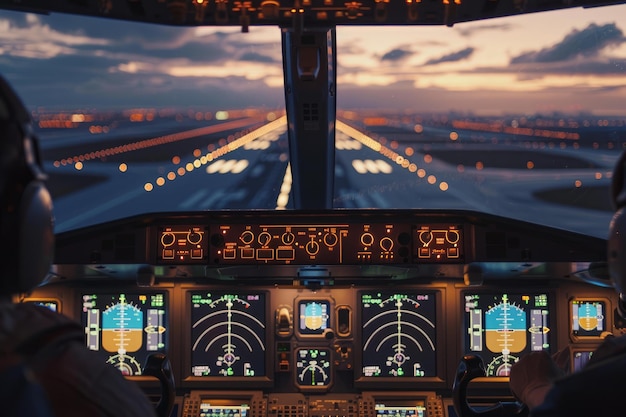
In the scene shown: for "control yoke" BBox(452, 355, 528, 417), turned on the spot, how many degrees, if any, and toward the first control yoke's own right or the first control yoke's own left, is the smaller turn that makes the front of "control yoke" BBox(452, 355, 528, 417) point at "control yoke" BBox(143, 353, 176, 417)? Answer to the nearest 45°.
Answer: approximately 90° to the first control yoke's own right

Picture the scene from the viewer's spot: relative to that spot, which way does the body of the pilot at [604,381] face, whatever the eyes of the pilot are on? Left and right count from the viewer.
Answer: facing away from the viewer

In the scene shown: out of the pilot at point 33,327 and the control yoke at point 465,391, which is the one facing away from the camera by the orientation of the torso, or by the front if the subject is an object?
the pilot

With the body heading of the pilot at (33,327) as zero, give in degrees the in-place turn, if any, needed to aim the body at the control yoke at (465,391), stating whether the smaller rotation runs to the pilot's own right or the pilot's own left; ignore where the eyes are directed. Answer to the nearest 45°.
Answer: approximately 45° to the pilot's own right

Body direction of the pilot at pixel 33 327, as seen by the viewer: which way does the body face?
away from the camera
